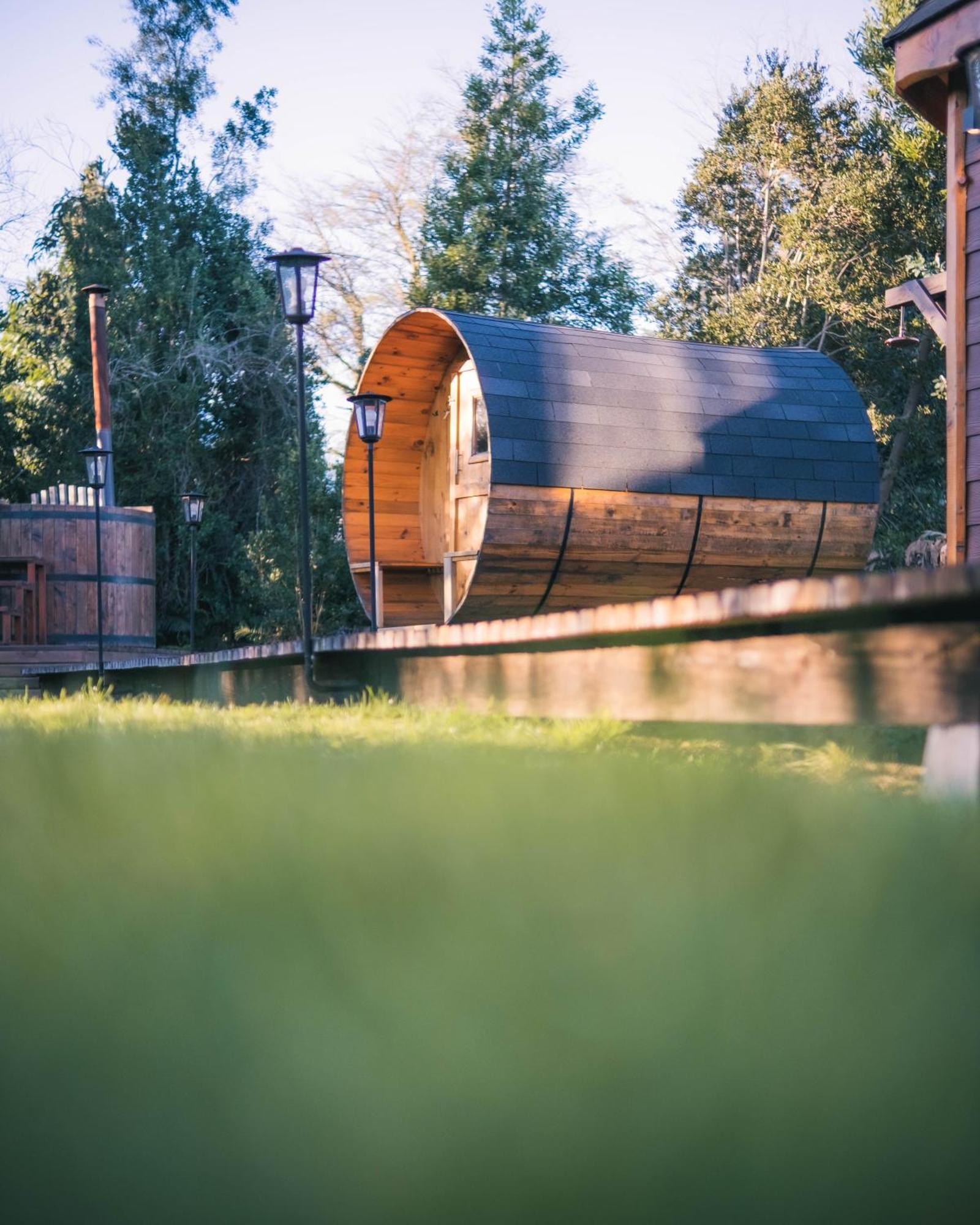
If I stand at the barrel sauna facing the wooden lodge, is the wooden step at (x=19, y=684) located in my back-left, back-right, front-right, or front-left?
back-right

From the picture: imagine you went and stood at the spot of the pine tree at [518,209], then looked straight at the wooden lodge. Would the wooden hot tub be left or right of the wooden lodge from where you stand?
right

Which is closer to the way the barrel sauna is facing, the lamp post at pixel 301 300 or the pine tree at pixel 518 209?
the lamp post

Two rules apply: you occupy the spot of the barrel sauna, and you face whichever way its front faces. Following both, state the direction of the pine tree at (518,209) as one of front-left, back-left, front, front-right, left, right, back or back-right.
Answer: back-right

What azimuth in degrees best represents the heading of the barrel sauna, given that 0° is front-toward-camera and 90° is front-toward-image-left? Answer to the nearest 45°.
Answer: approximately 45°

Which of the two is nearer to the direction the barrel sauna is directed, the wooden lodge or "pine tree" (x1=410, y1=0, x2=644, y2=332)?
the wooden lodge

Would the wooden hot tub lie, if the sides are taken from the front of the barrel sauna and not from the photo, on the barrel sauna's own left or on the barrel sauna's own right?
on the barrel sauna's own right

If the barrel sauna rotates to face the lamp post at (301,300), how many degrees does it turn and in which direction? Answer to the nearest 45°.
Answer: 0° — it already faces it

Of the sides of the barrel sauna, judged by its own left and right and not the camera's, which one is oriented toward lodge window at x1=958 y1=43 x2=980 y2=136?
left
